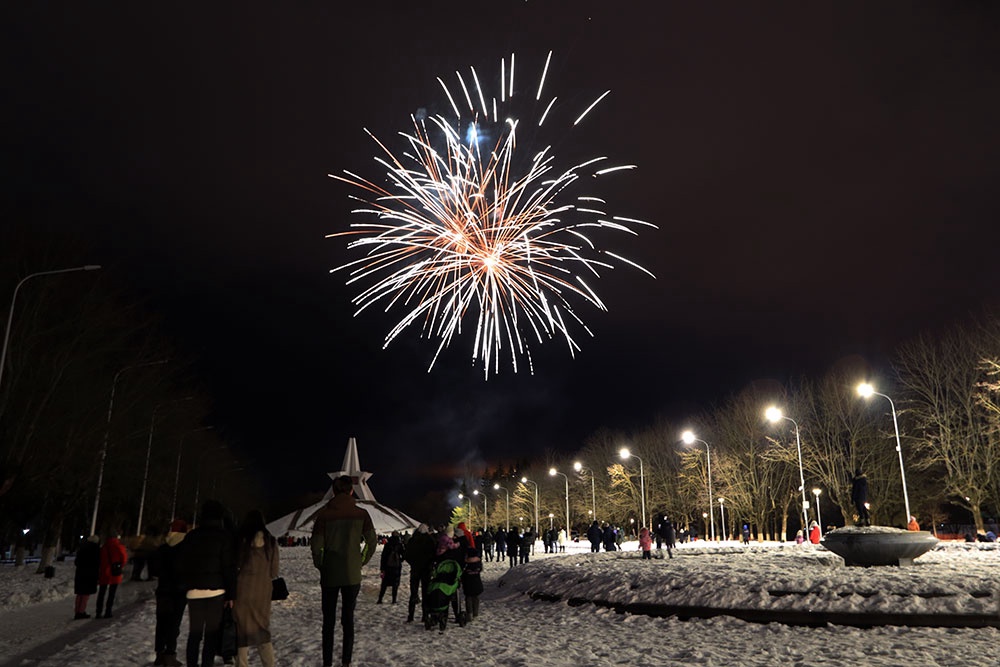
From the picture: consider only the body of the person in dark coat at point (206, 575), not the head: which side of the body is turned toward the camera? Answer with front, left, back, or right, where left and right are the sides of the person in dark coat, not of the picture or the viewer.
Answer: back

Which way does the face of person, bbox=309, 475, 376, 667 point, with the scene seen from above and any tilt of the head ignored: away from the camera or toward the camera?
away from the camera

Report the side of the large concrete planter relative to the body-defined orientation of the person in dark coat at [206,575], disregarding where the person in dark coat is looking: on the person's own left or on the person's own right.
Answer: on the person's own right

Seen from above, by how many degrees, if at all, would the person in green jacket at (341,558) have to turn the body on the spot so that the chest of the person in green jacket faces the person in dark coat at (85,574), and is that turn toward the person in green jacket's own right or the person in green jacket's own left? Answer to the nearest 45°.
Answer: approximately 45° to the person in green jacket's own left

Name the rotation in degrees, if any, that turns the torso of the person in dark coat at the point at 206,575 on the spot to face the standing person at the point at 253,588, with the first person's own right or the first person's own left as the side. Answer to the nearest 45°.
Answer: approximately 90° to the first person's own right

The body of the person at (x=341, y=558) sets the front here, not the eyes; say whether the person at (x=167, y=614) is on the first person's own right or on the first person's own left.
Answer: on the first person's own left

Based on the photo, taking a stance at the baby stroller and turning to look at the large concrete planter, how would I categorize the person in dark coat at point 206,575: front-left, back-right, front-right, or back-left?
back-right

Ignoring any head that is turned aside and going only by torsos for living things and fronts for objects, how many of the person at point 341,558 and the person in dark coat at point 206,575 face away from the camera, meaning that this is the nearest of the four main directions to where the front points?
2

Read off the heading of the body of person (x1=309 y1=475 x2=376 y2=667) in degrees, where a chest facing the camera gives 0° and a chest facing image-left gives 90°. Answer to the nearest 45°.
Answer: approximately 180°

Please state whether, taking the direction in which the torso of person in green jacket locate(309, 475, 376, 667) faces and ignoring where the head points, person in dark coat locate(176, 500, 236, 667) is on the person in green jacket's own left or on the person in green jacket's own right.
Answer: on the person in green jacket's own left
